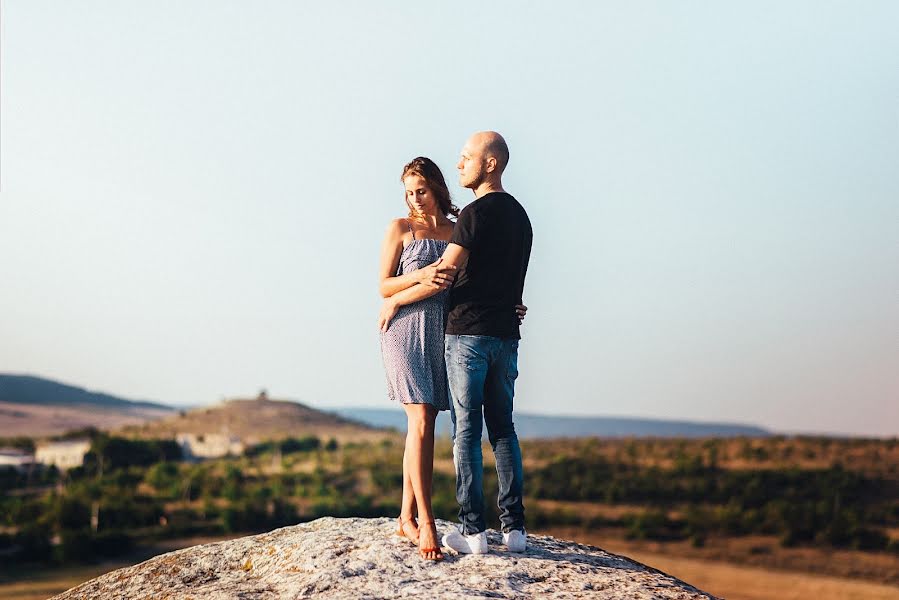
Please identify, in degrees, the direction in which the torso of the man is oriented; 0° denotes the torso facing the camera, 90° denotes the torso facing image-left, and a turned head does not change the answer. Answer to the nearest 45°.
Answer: approximately 135°

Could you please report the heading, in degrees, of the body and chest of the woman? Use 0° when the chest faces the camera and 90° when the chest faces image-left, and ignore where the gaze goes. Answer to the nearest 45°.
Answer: approximately 315°

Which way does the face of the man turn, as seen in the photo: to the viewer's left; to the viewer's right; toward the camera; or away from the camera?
to the viewer's left

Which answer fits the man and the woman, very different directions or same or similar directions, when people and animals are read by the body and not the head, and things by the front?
very different directions
